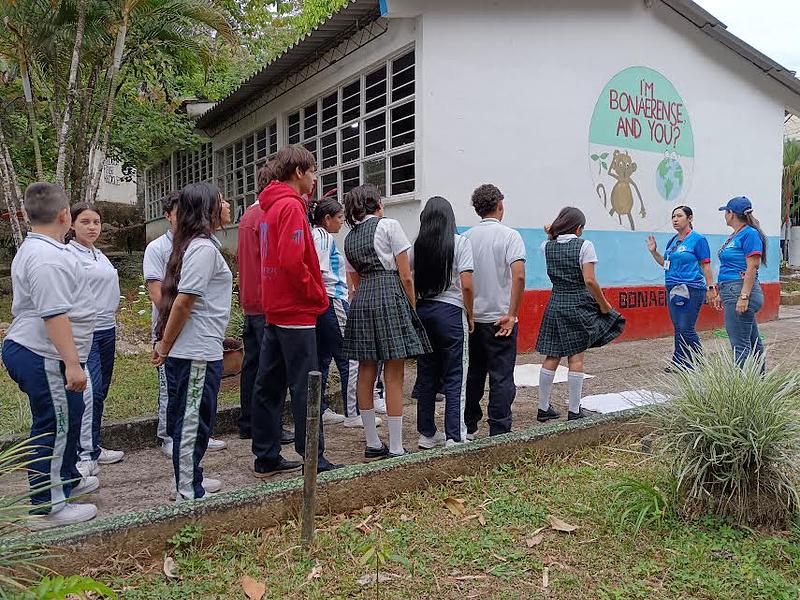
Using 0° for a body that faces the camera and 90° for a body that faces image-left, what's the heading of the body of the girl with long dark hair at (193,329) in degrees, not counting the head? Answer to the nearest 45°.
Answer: approximately 270°

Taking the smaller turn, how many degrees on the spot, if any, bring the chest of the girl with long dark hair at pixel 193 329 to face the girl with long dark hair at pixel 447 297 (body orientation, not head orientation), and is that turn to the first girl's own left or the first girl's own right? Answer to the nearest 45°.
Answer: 0° — they already face them

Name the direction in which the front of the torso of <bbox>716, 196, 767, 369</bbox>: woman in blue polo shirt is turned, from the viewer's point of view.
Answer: to the viewer's left

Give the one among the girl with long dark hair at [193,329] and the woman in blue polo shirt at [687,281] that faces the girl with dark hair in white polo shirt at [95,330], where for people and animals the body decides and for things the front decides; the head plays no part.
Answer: the woman in blue polo shirt

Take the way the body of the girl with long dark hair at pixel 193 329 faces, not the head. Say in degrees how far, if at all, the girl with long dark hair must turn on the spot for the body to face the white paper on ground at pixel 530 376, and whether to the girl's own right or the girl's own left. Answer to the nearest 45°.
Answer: approximately 45° to the girl's own left

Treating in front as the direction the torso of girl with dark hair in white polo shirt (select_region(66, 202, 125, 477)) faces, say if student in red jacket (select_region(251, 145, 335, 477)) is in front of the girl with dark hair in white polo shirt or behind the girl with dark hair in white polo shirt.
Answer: in front

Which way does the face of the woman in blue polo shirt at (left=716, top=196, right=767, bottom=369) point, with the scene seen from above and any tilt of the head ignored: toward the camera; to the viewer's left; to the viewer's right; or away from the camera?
to the viewer's left

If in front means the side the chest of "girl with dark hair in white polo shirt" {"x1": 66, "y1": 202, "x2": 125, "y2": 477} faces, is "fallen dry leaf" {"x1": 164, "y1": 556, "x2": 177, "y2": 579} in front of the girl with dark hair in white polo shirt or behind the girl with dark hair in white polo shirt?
in front

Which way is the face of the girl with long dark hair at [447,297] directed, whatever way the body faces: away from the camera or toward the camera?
away from the camera

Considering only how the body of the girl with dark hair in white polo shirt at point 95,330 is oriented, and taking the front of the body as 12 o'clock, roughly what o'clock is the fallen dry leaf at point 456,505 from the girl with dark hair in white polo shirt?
The fallen dry leaf is roughly at 12 o'clock from the girl with dark hair in white polo shirt.

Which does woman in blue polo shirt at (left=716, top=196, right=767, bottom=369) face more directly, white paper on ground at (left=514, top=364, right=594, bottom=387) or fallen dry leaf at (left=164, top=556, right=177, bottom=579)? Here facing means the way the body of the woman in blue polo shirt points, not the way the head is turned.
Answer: the white paper on ground

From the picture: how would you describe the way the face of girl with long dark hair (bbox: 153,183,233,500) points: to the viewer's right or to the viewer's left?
to the viewer's right

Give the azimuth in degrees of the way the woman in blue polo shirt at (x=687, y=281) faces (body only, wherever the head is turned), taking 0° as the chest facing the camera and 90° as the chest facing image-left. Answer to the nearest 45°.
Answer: approximately 45°

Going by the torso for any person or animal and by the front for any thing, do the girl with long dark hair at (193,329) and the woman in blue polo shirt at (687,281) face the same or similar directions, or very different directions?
very different directions

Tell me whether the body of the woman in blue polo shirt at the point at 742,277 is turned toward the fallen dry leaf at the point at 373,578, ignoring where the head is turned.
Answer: no

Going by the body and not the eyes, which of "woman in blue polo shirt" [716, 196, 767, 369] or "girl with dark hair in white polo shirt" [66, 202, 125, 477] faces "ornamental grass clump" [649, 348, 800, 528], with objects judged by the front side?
the girl with dark hair in white polo shirt

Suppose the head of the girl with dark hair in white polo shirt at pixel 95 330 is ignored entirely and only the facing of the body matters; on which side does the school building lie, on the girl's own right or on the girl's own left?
on the girl's own left

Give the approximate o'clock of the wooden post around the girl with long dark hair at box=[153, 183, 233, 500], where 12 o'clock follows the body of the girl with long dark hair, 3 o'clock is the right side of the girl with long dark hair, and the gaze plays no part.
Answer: The wooden post is roughly at 2 o'clock from the girl with long dark hair.
